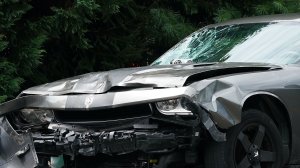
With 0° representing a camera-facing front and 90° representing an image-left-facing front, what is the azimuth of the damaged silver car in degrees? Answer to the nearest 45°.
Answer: approximately 45°
